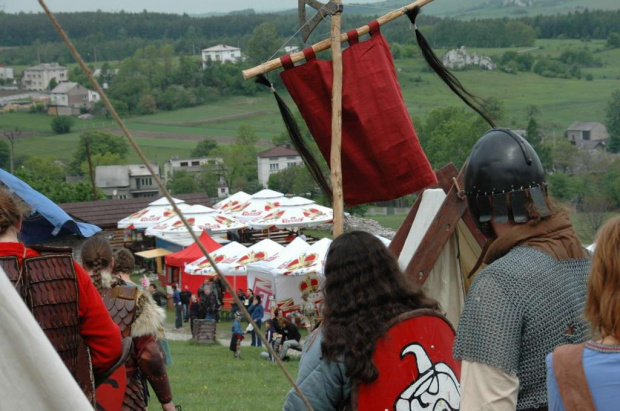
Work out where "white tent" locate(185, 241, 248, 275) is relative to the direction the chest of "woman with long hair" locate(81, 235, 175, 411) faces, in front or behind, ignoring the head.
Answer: in front

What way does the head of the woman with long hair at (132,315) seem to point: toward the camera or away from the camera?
away from the camera

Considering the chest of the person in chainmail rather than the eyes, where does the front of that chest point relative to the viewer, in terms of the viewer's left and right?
facing away from the viewer and to the left of the viewer

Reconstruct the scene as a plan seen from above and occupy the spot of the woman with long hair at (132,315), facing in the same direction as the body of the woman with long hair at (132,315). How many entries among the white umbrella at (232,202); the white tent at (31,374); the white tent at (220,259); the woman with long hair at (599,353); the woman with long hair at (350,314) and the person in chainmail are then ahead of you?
2

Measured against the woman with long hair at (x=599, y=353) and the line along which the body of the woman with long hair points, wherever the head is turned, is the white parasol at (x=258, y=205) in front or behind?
in front

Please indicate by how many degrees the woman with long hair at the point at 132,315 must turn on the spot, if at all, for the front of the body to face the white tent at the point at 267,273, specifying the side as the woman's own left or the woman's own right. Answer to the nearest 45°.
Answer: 0° — they already face it

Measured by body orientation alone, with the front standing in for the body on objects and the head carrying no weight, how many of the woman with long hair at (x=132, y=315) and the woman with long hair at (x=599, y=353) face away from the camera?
2

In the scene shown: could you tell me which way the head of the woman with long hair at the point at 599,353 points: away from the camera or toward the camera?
away from the camera

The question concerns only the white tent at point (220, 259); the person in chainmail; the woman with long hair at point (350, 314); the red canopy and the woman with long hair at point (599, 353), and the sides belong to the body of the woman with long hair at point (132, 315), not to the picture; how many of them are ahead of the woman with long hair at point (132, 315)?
2

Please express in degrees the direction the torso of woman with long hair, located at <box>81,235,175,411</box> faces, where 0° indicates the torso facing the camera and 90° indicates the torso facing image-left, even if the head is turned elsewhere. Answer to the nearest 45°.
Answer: approximately 180°

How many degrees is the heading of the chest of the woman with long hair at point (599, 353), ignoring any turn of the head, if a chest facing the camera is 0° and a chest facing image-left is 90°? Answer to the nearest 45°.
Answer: approximately 180°

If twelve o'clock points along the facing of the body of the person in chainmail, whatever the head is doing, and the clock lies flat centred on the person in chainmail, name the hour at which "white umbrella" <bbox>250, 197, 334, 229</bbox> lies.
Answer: The white umbrella is roughly at 1 o'clock from the person in chainmail.

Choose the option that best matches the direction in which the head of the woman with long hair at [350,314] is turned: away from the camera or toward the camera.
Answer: away from the camera

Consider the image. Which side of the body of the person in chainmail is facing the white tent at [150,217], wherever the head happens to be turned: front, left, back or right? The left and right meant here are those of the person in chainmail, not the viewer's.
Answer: front

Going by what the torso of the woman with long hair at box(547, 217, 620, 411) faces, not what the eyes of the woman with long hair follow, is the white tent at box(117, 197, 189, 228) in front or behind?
in front
